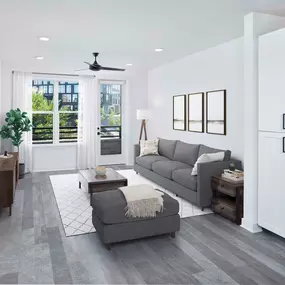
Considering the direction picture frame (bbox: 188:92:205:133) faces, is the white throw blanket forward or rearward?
forward

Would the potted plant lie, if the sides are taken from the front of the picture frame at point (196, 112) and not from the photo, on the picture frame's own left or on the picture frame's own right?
on the picture frame's own right

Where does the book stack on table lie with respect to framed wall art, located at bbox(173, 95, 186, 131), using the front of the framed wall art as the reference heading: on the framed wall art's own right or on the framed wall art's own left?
on the framed wall art's own left

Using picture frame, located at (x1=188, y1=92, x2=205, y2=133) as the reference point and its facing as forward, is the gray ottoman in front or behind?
in front

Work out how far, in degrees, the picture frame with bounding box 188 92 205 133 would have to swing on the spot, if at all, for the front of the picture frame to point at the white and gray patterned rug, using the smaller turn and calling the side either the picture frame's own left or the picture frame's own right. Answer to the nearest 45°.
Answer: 0° — it already faces it

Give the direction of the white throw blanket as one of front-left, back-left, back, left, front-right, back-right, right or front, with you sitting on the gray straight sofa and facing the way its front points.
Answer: front-left
